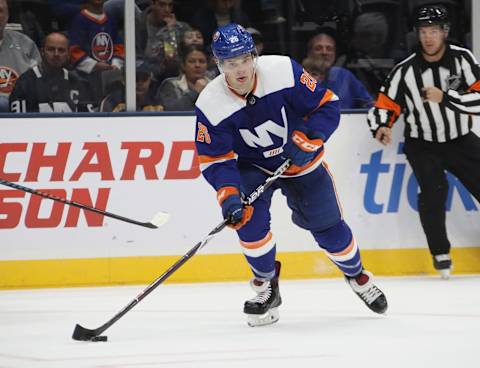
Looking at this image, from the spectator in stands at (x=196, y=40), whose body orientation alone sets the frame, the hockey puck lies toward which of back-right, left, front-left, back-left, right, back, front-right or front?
front

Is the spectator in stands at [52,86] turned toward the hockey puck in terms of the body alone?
yes

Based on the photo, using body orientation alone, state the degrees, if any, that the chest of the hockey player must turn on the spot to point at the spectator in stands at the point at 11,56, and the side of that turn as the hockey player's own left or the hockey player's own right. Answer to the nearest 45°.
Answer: approximately 135° to the hockey player's own right

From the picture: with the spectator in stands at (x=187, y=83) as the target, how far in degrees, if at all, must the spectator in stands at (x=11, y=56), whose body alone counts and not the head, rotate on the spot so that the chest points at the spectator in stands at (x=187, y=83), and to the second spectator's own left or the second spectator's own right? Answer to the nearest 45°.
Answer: approximately 90° to the second spectator's own left

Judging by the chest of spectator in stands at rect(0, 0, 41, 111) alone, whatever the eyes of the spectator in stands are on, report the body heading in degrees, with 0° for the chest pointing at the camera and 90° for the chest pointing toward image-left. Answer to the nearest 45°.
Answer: approximately 0°

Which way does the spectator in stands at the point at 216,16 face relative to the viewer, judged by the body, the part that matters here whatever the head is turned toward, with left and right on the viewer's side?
facing the viewer

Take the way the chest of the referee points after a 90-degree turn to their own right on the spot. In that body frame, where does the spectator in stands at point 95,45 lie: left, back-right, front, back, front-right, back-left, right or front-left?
front

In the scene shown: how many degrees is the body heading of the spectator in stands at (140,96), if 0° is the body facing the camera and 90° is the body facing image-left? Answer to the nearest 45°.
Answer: approximately 0°

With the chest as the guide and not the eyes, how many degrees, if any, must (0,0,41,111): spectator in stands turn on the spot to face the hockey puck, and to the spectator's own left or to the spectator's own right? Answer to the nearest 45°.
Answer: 0° — they already face it

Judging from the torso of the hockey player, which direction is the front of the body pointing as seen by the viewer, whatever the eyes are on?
toward the camera

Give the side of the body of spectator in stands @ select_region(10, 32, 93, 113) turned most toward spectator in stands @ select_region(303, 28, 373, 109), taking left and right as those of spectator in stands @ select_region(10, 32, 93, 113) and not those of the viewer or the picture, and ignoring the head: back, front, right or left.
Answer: left

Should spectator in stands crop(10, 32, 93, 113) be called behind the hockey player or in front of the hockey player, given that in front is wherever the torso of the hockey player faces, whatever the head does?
behind
